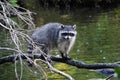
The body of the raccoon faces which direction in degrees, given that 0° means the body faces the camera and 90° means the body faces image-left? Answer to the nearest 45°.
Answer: approximately 315°
